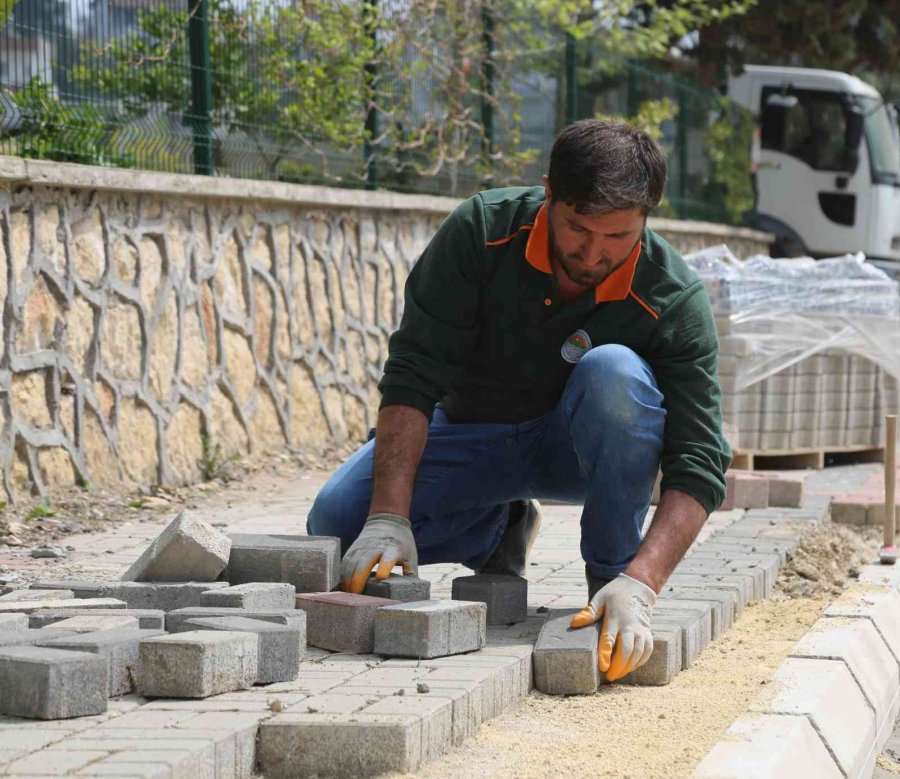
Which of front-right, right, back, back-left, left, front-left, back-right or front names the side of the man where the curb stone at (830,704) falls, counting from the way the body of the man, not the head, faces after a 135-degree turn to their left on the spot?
right

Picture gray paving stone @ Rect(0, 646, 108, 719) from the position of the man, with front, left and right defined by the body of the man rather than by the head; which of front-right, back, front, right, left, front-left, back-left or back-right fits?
front-right

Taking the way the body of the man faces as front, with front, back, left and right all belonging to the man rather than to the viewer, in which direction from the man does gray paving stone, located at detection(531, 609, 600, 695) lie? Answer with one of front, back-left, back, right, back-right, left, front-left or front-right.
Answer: front

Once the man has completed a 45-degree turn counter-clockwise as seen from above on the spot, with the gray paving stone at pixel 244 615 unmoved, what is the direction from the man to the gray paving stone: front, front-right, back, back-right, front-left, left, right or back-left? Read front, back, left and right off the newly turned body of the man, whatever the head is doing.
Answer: right

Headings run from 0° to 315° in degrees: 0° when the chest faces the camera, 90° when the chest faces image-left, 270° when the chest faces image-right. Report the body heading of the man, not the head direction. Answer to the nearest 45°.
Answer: approximately 0°

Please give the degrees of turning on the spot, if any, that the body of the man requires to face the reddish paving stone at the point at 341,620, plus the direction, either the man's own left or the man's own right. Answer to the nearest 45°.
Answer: approximately 45° to the man's own right

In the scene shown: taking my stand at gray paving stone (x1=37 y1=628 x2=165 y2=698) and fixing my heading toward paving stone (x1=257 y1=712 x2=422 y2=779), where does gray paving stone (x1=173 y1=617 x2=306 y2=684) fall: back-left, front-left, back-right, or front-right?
front-left

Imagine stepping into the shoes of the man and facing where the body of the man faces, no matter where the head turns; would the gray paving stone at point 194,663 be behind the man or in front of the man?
in front

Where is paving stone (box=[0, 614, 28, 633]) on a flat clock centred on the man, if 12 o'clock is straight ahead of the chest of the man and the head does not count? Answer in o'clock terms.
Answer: The paving stone is roughly at 2 o'clock from the man.

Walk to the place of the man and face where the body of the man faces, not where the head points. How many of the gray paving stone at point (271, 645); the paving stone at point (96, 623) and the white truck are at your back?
1

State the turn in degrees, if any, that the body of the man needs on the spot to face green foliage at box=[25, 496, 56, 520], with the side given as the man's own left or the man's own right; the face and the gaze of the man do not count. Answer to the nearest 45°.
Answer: approximately 135° to the man's own right

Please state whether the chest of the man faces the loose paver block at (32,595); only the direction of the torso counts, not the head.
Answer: no

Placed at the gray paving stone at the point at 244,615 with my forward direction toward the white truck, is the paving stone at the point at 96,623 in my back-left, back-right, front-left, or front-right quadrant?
back-left

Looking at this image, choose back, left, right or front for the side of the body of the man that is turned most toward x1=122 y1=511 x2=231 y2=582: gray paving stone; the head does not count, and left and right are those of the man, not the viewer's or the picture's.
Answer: right

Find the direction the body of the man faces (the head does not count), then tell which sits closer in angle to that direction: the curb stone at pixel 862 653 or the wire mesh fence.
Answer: the curb stone

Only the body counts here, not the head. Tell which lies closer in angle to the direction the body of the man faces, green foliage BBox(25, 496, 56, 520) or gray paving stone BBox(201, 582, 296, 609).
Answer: the gray paving stone
